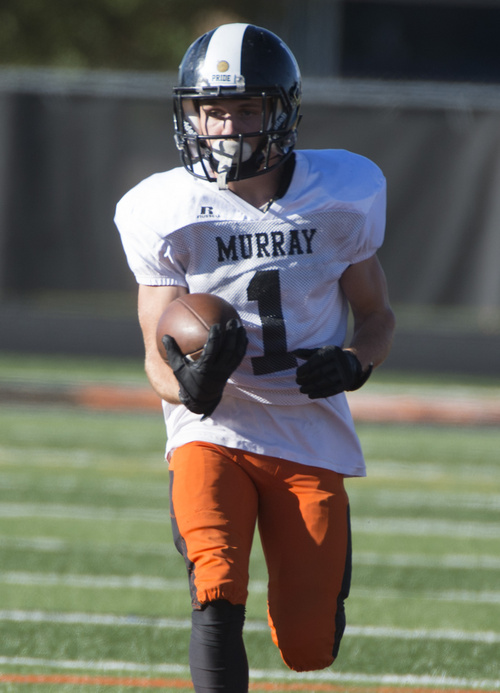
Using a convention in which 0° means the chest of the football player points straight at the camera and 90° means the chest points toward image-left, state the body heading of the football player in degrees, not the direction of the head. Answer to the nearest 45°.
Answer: approximately 0°

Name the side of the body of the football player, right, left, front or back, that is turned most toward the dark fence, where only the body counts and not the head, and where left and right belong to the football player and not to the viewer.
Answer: back
